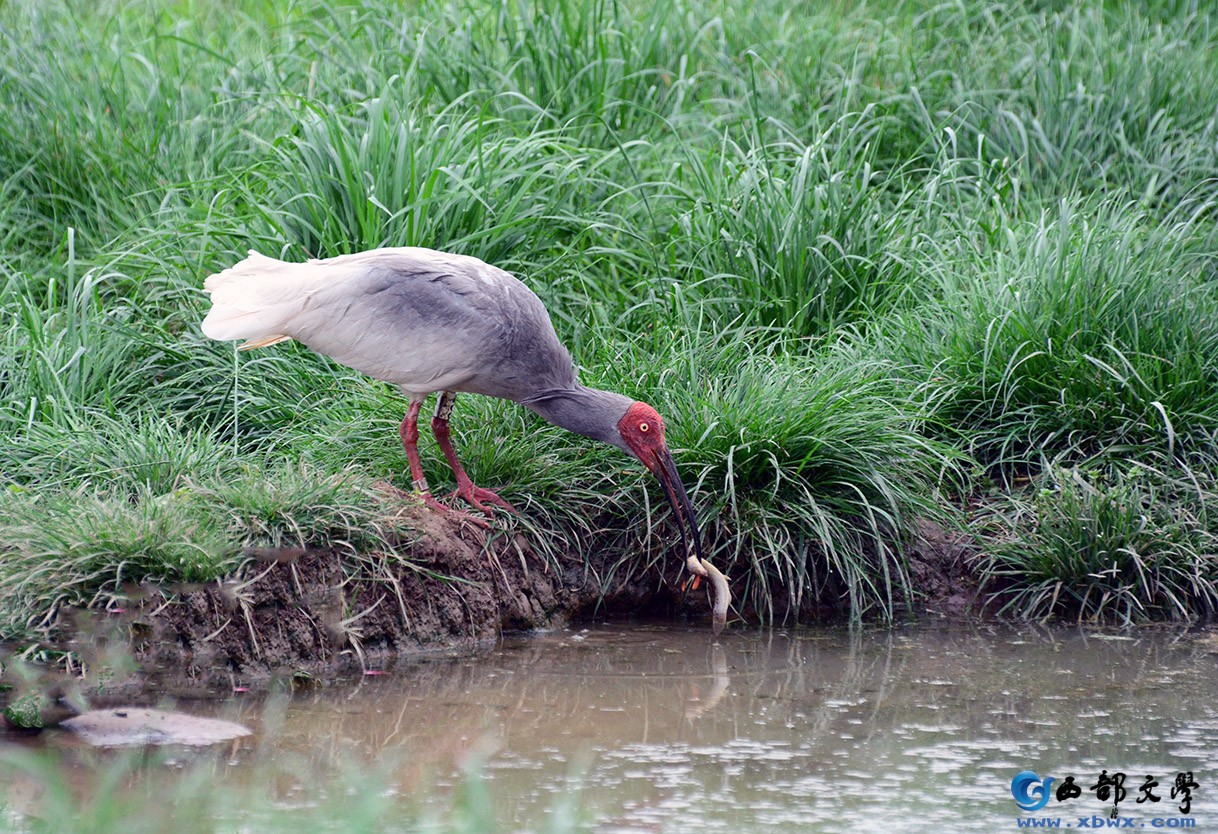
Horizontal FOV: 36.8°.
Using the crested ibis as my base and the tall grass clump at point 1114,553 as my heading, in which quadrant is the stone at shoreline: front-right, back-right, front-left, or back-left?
back-right

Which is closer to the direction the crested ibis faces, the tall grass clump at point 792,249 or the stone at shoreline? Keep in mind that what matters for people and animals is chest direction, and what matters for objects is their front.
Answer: the tall grass clump

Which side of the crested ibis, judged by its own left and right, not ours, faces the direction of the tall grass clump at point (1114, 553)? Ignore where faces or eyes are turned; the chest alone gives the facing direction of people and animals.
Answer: front

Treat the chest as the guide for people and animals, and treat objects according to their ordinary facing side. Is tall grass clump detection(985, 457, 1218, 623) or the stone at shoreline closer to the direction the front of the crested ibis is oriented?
the tall grass clump

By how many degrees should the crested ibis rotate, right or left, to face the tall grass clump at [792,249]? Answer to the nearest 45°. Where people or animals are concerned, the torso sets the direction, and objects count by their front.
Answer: approximately 45° to its left

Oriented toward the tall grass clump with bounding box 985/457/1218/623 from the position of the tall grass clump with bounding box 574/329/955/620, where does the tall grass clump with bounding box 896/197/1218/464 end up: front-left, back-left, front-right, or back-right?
front-left

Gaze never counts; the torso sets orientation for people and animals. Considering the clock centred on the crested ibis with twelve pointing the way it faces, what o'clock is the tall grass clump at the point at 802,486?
The tall grass clump is roughly at 12 o'clock from the crested ibis.

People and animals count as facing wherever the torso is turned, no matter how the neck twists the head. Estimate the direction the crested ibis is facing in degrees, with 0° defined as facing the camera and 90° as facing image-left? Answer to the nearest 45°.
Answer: approximately 270°

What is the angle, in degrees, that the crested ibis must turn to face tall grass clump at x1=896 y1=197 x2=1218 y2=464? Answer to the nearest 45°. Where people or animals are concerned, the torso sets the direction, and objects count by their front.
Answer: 0° — it already faces it

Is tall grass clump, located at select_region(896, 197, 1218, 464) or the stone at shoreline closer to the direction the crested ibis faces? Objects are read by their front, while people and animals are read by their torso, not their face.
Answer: the tall grass clump

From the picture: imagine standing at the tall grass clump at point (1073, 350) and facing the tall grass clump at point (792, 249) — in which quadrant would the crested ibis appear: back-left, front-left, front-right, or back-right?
front-left

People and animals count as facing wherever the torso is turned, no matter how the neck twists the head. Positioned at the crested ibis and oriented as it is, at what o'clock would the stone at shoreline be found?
The stone at shoreline is roughly at 4 o'clock from the crested ibis.

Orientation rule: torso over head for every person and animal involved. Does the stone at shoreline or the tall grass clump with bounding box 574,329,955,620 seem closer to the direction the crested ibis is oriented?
the tall grass clump
